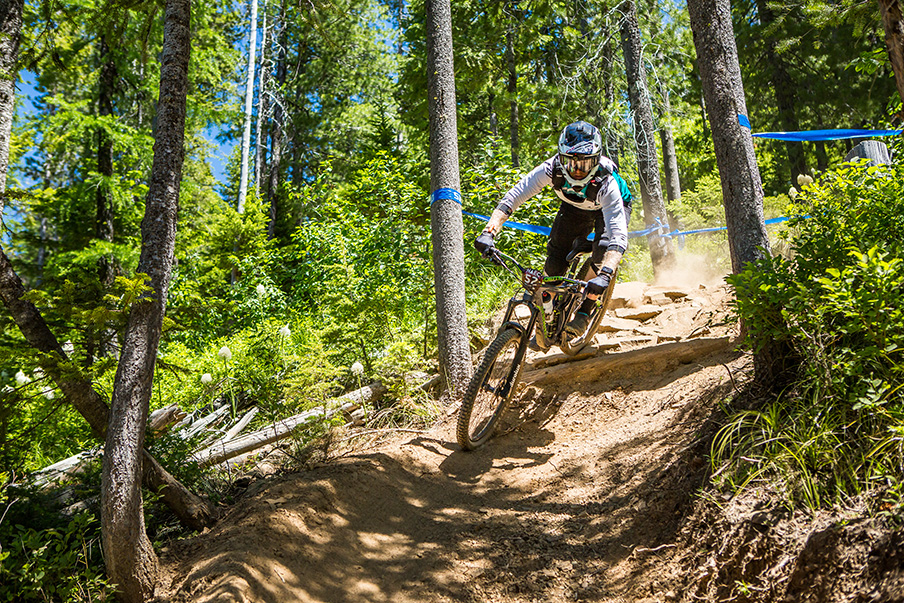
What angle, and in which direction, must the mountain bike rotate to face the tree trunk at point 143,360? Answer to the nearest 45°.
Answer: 0° — it already faces it

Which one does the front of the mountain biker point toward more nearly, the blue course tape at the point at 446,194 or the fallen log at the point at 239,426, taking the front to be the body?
the fallen log

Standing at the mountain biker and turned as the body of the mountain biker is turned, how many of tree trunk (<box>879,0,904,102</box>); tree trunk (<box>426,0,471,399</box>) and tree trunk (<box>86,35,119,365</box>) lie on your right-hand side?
2

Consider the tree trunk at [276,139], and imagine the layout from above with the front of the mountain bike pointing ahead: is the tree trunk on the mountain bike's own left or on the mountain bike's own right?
on the mountain bike's own right

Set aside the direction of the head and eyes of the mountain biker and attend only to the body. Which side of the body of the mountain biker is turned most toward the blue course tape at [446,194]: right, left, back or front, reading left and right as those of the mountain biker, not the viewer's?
right

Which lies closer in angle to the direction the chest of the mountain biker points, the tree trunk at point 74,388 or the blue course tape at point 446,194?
the tree trunk

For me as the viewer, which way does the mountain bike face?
facing the viewer and to the left of the viewer

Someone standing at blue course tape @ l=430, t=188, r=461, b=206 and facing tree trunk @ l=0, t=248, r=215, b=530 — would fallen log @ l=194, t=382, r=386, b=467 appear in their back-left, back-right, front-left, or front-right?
front-right

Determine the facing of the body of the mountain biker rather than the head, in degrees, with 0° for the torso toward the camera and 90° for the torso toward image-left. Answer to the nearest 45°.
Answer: approximately 45°

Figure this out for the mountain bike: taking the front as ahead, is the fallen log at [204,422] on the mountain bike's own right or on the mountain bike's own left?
on the mountain bike's own right
